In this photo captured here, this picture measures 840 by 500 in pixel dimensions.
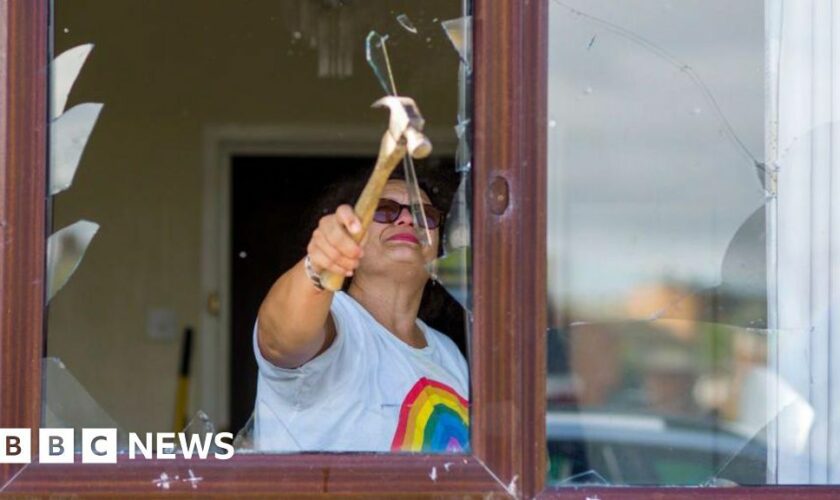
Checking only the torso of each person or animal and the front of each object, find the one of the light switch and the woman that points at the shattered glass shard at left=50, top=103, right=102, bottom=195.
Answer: the light switch

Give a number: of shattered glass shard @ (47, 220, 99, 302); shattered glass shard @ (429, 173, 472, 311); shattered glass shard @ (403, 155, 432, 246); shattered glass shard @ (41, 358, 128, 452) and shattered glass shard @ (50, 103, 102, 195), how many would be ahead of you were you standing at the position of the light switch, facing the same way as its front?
5

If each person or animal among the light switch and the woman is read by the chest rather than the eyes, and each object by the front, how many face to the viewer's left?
0

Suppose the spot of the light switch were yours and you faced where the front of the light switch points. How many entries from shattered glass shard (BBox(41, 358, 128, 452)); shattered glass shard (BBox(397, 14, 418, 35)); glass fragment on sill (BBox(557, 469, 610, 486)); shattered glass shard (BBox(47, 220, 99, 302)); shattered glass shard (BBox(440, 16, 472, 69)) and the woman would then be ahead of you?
6

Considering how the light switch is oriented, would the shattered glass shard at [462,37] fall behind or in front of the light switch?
in front

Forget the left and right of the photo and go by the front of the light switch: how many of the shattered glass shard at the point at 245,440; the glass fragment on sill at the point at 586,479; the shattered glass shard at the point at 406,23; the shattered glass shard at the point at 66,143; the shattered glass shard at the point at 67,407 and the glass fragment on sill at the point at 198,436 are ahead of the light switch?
6

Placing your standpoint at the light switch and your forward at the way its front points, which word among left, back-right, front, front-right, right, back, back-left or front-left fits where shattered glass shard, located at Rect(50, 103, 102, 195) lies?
front

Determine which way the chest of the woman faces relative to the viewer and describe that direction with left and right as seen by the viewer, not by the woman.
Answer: facing the viewer and to the right of the viewer

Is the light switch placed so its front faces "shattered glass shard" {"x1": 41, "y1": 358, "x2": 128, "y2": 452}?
yes

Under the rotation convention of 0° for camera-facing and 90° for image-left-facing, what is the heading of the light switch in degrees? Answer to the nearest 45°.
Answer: approximately 0°

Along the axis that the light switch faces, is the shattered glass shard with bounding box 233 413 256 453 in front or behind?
in front

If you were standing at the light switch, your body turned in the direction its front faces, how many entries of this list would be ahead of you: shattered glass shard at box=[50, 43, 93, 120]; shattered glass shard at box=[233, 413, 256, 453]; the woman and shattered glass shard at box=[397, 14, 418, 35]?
4
